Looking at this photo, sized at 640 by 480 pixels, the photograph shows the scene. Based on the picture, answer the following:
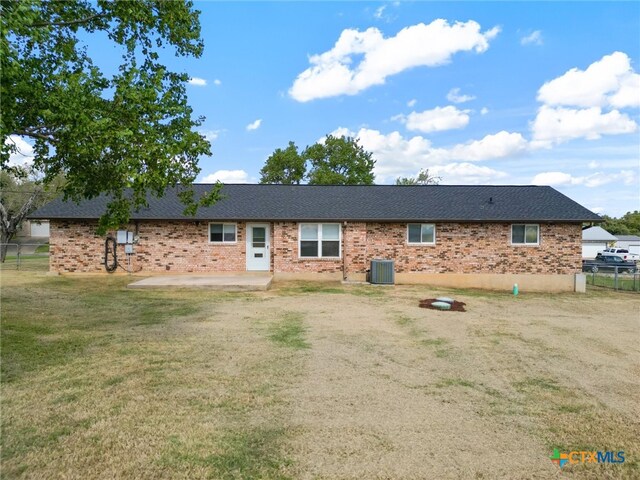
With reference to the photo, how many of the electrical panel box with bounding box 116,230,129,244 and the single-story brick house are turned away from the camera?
1

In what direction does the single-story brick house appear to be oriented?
away from the camera

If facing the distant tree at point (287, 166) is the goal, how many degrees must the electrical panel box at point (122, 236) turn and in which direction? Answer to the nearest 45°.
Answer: approximately 135° to its left

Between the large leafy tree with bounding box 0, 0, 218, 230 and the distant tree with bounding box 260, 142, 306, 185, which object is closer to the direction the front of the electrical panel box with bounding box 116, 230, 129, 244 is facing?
the large leafy tree

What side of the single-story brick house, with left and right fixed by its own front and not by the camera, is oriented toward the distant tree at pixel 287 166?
front

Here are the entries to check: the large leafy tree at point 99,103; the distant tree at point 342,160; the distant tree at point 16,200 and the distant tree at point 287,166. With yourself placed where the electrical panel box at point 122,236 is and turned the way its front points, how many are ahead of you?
1

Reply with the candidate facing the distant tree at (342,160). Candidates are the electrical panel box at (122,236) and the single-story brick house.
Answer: the single-story brick house

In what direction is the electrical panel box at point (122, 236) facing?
toward the camera
